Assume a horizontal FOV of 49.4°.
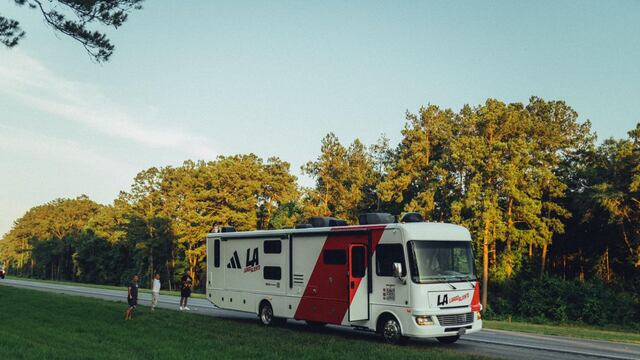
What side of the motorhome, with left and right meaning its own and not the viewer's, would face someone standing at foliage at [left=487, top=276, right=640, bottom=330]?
left

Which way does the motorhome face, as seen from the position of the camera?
facing the viewer and to the right of the viewer
